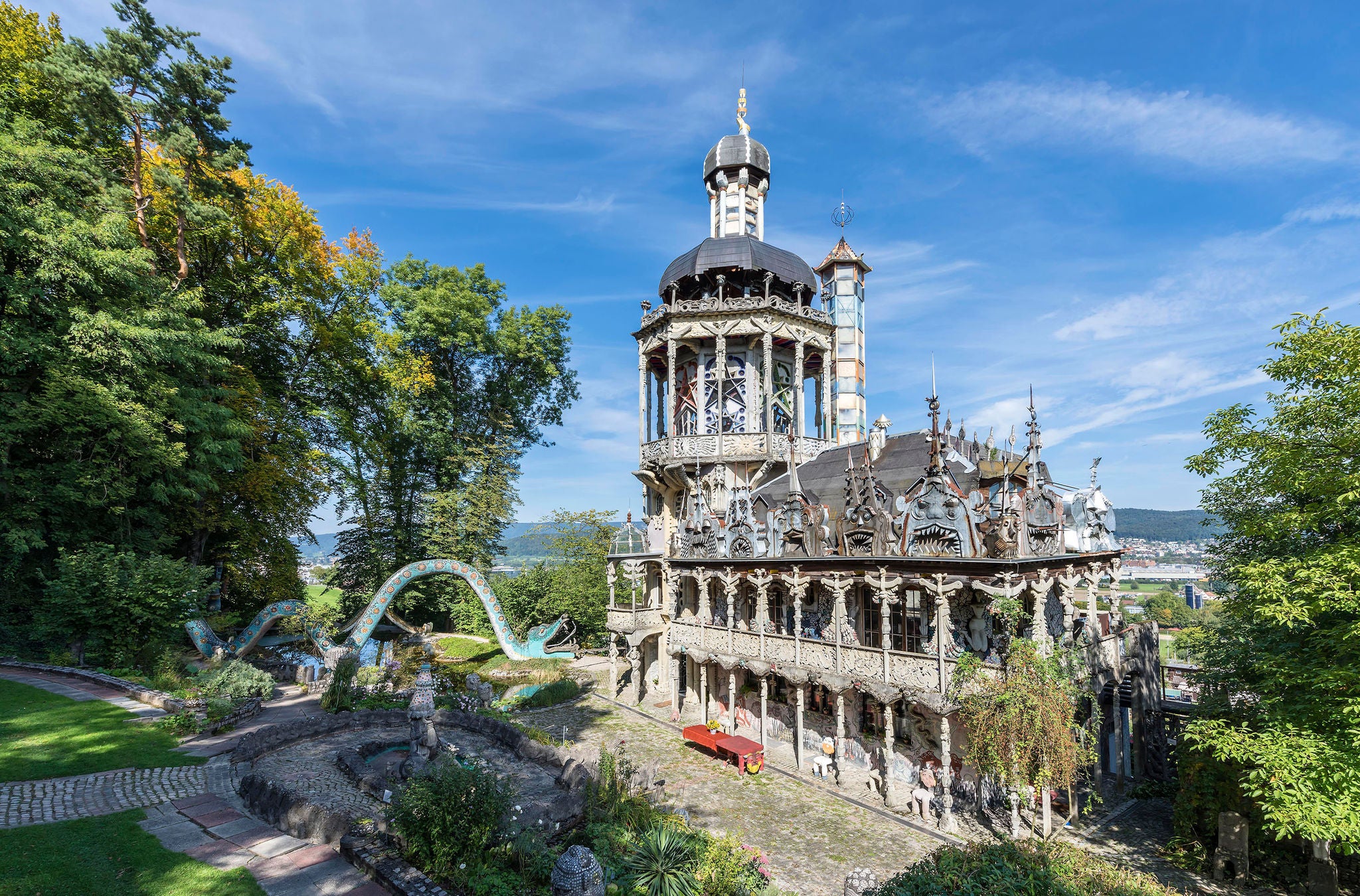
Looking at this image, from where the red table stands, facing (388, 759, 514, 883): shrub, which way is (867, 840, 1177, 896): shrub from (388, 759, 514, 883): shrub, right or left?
left

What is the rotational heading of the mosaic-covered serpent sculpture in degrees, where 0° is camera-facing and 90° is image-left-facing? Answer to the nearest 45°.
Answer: approximately 270°

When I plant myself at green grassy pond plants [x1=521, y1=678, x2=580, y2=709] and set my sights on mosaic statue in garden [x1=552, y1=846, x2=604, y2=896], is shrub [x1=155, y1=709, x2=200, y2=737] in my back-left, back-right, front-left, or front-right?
front-right

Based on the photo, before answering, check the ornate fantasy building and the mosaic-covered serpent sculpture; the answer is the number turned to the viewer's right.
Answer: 1

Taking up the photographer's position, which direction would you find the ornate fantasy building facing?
facing the viewer and to the left of the viewer

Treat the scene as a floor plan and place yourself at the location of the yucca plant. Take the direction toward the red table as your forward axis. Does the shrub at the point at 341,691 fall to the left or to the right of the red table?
left

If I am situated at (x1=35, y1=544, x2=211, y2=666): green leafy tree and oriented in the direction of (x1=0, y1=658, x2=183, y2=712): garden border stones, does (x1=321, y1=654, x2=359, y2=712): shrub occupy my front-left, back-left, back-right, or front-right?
front-left

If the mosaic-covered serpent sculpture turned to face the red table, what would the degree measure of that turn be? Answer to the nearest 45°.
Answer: approximately 45° to its right

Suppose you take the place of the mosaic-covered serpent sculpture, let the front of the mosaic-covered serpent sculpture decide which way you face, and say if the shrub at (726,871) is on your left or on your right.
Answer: on your right

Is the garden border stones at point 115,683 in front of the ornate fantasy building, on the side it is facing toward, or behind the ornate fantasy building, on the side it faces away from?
in front

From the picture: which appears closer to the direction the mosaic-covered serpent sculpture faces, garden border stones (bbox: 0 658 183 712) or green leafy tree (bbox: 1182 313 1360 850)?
the green leafy tree

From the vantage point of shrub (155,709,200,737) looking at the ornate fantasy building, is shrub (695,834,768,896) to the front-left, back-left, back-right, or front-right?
front-right

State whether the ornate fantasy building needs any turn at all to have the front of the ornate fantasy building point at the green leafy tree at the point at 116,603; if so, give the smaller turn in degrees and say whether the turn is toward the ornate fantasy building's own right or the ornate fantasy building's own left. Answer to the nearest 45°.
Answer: approximately 45° to the ornate fantasy building's own right
